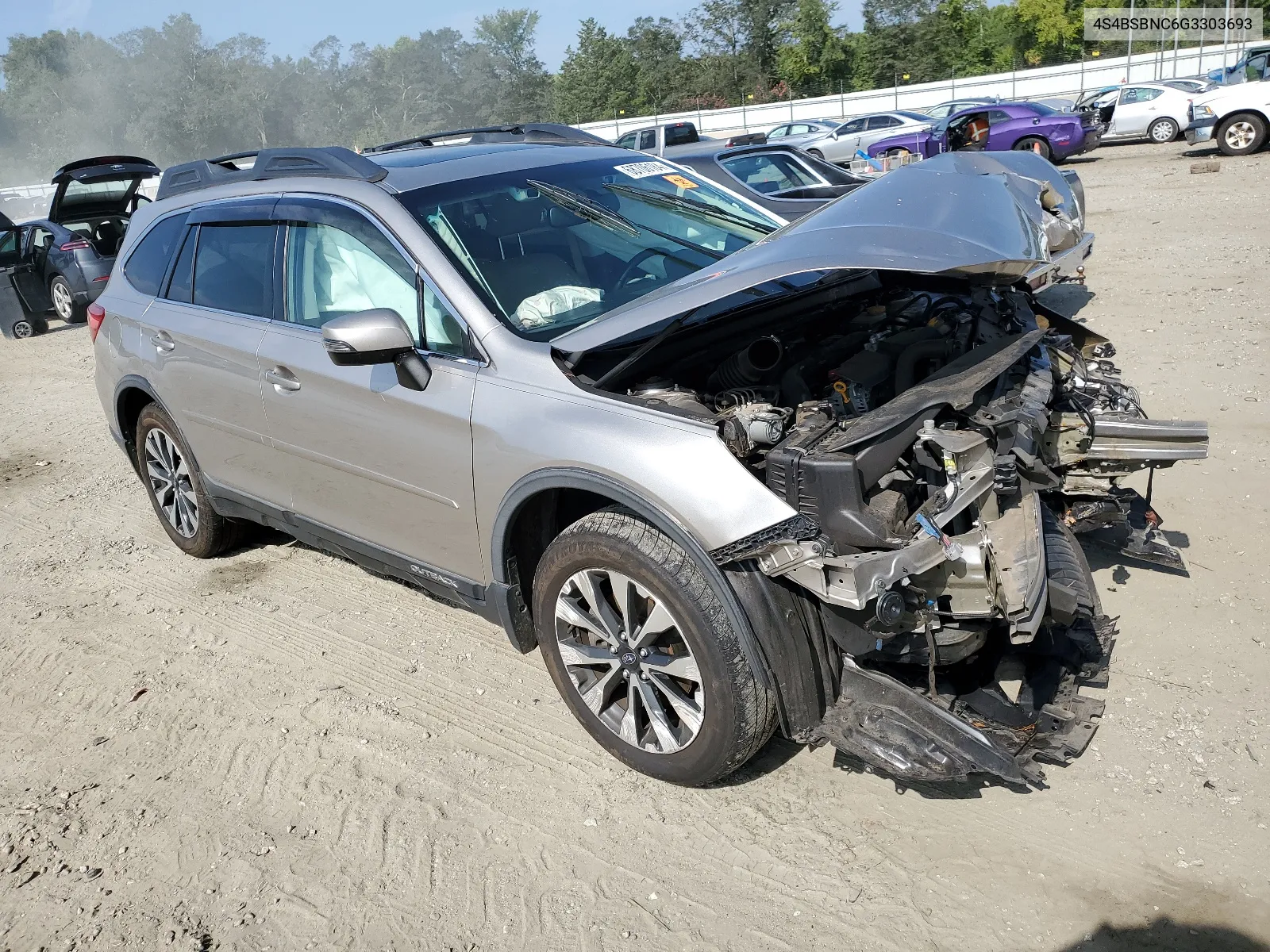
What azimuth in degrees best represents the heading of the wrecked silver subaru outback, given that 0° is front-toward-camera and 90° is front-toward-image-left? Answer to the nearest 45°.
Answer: approximately 315°

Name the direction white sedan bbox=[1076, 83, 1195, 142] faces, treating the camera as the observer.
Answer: facing to the left of the viewer

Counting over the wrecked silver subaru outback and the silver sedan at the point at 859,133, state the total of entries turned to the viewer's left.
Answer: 1

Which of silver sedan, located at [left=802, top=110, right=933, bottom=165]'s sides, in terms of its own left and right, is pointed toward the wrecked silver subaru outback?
left

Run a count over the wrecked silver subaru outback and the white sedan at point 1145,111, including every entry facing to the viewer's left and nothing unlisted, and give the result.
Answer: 1

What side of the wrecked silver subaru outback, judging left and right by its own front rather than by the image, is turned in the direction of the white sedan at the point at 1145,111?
left

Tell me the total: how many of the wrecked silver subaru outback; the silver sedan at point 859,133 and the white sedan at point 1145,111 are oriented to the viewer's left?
2

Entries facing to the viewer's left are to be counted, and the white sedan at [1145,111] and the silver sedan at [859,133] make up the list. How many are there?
2

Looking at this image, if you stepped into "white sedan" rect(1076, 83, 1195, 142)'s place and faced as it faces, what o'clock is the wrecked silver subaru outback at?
The wrecked silver subaru outback is roughly at 9 o'clock from the white sedan.

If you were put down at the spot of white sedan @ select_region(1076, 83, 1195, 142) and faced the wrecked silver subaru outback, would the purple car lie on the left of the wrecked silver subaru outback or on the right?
right

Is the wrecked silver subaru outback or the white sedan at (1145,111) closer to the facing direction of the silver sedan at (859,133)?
the wrecked silver subaru outback

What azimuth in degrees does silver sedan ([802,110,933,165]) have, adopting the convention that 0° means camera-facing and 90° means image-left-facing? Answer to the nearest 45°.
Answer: approximately 90°

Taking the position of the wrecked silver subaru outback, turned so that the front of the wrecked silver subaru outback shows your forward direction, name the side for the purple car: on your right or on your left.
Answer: on your left
